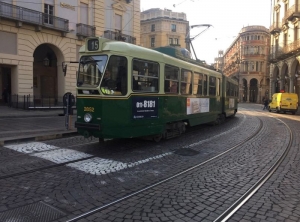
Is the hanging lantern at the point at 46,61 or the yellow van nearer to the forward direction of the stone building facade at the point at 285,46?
the hanging lantern

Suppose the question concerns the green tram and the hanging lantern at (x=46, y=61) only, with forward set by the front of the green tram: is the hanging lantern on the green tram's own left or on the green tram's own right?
on the green tram's own right

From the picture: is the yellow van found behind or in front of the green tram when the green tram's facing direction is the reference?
behind

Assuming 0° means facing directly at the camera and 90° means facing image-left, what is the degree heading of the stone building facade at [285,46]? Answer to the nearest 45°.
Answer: approximately 45°

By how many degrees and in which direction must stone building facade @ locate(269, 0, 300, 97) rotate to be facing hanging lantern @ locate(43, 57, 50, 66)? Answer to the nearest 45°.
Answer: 0° — it already faces it

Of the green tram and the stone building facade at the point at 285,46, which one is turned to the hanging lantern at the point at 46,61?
the stone building facade

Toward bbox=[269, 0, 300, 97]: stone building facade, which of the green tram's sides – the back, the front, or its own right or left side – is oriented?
back

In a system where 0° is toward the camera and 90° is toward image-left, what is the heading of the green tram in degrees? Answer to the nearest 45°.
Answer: approximately 45°

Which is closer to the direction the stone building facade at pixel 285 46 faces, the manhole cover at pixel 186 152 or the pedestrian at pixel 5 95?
the pedestrian

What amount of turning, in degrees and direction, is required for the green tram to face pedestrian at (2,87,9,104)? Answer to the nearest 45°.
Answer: approximately 90° to its right
